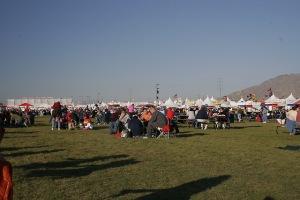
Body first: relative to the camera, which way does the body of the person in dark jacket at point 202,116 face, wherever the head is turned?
away from the camera

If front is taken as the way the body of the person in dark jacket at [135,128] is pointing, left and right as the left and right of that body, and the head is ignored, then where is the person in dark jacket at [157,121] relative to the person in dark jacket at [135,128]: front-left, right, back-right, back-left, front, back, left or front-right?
back-right

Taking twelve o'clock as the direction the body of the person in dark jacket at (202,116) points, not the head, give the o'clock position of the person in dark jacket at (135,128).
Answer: the person in dark jacket at (135,128) is roughly at 7 o'clock from the person in dark jacket at (202,116).

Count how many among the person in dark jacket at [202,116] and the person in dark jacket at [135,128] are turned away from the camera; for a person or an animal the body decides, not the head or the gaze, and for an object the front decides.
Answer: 2

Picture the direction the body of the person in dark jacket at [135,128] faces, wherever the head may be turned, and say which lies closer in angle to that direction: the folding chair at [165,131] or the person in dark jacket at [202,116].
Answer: the person in dark jacket

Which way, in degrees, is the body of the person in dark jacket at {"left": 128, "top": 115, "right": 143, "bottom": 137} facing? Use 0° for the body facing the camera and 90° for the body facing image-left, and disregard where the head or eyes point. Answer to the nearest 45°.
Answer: approximately 180°

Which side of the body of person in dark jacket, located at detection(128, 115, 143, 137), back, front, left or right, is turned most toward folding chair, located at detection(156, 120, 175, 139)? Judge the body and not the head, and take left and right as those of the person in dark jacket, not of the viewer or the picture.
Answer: right

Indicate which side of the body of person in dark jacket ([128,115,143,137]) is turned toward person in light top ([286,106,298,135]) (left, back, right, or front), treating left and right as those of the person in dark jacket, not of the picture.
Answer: right
